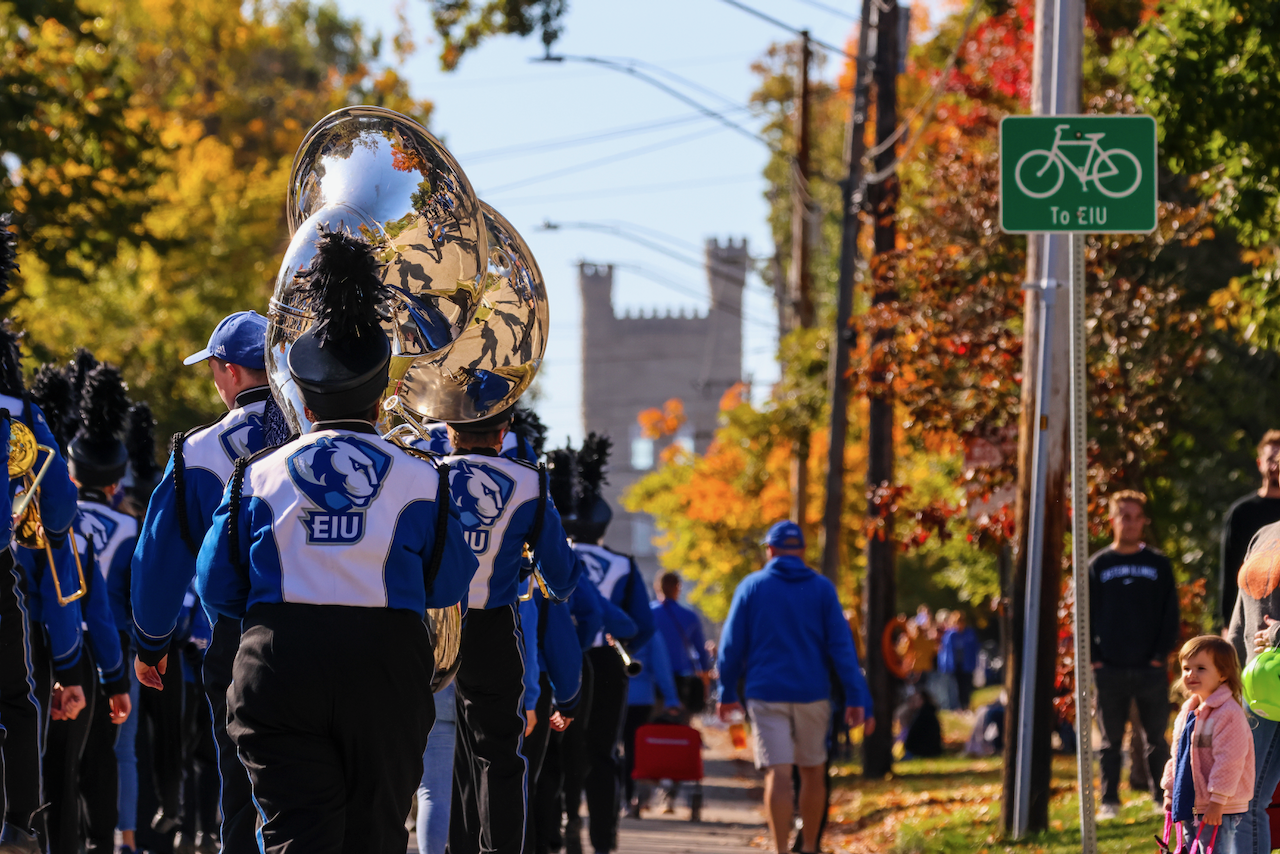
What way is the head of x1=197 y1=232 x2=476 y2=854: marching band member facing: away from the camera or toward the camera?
away from the camera

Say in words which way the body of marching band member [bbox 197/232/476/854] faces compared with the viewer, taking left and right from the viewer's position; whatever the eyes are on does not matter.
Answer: facing away from the viewer

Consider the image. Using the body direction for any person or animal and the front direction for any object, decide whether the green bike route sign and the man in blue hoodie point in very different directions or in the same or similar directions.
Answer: very different directions

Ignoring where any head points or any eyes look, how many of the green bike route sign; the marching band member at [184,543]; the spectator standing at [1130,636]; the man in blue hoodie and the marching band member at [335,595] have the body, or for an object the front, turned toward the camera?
2

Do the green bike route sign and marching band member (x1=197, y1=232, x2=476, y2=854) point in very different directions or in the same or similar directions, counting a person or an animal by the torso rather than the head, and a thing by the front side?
very different directions

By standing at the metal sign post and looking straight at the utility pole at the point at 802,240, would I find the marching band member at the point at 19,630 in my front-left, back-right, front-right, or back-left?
back-left

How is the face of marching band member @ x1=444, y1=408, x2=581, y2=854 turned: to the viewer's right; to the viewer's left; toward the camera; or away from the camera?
away from the camera

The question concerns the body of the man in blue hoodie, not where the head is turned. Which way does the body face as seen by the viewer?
away from the camera

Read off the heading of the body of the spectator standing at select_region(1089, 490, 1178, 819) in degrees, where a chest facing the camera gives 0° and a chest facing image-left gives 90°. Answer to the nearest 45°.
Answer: approximately 0°

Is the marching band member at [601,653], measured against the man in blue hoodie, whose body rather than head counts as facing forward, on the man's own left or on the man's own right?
on the man's own left

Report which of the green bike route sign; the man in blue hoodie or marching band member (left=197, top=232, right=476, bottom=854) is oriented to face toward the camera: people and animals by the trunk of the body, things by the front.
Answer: the green bike route sign

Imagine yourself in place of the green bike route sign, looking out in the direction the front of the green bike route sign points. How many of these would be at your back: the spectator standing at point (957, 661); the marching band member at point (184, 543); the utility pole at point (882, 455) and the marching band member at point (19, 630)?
2

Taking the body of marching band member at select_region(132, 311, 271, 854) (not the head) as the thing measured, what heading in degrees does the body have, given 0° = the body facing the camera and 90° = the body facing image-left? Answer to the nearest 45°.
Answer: approximately 135°
